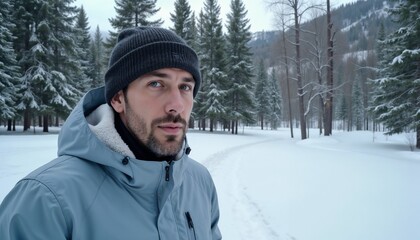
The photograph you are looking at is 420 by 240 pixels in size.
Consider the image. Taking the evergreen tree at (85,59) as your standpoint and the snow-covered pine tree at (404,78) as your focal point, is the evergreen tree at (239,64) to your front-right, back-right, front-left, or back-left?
front-left

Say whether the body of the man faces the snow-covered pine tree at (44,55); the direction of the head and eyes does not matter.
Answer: no

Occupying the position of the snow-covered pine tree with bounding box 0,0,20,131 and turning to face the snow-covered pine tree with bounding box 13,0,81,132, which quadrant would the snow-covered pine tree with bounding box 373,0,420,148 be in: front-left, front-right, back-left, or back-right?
front-right

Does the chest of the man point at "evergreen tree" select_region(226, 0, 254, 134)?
no

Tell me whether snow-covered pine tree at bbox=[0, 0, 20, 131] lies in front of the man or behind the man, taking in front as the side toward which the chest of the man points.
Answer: behind

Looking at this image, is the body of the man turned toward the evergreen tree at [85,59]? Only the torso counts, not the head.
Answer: no

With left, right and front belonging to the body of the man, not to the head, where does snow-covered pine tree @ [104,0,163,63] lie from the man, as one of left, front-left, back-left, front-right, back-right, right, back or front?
back-left

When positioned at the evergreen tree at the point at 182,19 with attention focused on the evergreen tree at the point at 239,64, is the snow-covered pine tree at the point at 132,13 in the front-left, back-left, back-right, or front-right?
back-right

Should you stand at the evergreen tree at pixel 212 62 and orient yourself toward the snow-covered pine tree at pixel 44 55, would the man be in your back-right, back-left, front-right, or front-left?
front-left

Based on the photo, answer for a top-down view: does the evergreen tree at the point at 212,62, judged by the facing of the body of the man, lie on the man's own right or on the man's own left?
on the man's own left

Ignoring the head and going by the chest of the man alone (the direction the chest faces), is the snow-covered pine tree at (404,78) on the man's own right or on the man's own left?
on the man's own left

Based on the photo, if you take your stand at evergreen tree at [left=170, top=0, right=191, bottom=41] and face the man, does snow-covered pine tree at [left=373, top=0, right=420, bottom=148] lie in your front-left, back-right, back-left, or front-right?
front-left
